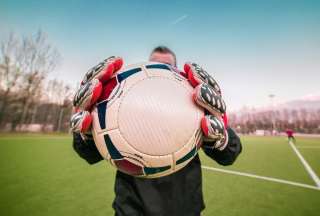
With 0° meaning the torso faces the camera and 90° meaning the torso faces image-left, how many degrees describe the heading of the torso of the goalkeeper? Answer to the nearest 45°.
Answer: approximately 0°
